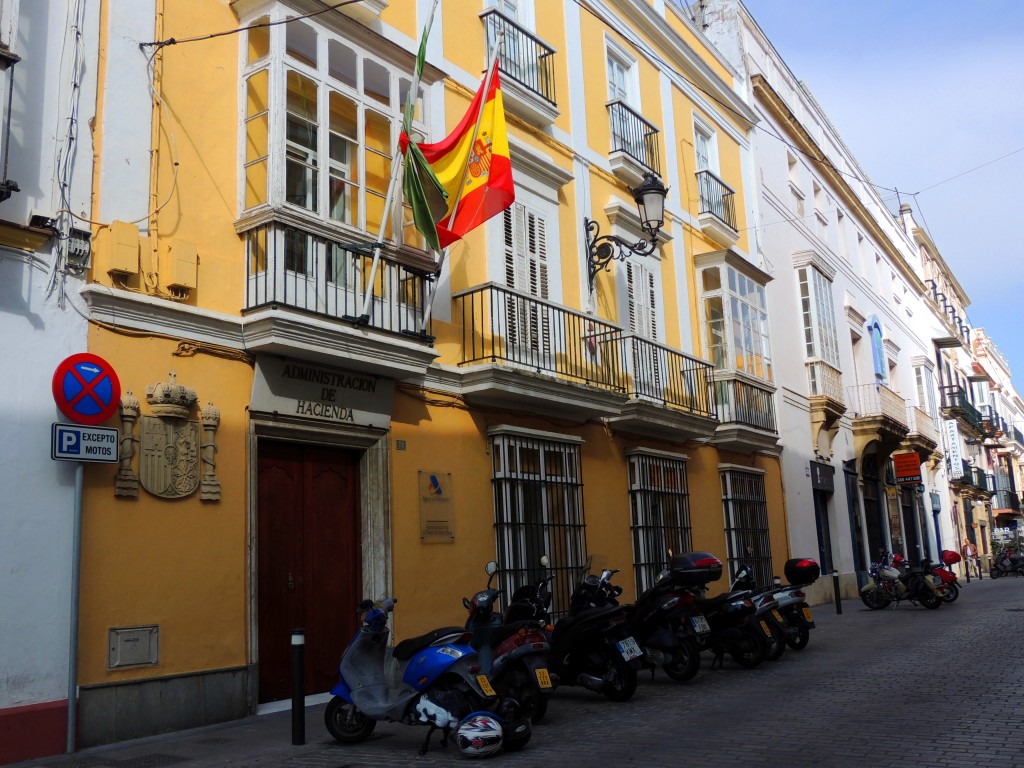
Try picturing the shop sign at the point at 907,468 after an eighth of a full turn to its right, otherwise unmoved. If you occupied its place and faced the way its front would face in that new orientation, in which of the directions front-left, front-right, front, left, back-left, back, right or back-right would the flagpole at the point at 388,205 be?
front-left

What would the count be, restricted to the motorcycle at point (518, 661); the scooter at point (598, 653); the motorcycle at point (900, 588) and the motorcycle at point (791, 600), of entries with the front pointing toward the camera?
0

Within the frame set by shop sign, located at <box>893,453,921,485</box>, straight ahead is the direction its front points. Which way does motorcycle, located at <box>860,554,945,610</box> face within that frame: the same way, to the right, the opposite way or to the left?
to the right

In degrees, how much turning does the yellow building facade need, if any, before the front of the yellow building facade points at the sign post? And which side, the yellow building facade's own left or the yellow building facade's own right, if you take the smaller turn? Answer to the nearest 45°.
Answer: approximately 90° to the yellow building facade's own right

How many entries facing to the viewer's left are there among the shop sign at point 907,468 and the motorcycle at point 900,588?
1

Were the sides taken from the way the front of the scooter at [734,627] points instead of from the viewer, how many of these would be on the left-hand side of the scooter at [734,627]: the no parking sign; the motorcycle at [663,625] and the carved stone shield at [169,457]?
3

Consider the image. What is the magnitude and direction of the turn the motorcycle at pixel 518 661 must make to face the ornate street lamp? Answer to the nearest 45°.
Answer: approximately 45° to its right

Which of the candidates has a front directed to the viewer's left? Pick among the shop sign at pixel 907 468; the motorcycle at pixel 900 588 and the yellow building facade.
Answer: the motorcycle

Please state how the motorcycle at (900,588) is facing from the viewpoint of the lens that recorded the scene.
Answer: facing to the left of the viewer

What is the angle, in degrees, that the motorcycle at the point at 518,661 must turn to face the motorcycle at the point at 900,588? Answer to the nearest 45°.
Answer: approximately 90° to its right

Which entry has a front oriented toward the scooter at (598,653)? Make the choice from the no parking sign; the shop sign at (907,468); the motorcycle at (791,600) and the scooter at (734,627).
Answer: the shop sign

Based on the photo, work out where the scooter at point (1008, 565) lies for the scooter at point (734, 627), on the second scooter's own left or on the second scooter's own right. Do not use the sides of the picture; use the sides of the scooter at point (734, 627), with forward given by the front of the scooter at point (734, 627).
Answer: on the second scooter's own right

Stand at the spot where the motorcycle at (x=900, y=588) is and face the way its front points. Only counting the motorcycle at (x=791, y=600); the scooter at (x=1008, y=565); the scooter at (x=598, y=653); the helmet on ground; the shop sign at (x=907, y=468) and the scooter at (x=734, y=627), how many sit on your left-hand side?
4

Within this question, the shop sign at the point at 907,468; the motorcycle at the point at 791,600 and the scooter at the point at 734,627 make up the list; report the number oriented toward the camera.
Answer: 1

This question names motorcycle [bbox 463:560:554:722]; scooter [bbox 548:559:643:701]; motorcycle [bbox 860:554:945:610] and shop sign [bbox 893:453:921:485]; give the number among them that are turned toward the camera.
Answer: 1

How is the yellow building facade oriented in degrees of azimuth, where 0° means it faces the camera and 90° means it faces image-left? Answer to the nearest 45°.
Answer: approximately 315°

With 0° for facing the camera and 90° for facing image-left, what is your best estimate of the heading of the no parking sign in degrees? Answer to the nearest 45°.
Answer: approximately 0°

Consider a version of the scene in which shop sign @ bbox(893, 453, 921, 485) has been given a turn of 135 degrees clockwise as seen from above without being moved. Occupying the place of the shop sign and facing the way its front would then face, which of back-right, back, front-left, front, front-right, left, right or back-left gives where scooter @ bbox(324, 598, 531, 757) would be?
back-left

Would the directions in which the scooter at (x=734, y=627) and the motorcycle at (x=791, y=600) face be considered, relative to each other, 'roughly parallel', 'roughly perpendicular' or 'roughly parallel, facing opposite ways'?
roughly parallel

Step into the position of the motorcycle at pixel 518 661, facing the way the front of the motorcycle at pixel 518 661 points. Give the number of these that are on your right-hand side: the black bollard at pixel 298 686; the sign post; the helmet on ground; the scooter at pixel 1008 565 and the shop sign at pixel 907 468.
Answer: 2
